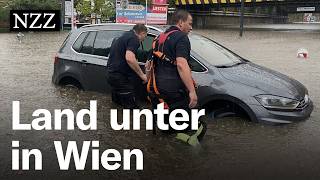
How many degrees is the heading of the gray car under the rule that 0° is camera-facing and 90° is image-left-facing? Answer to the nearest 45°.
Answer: approximately 315°

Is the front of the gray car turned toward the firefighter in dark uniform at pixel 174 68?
no
